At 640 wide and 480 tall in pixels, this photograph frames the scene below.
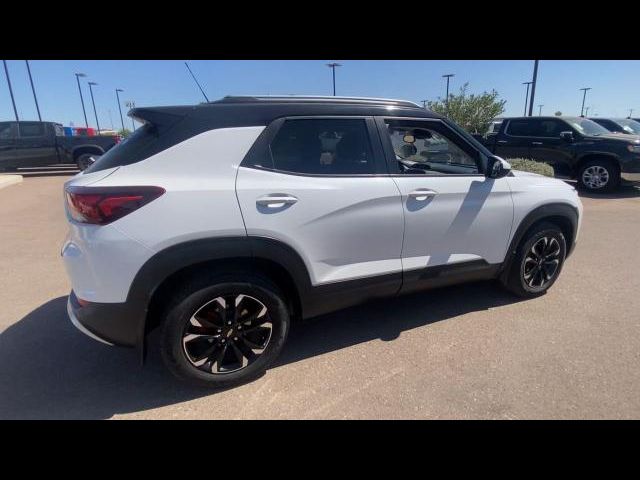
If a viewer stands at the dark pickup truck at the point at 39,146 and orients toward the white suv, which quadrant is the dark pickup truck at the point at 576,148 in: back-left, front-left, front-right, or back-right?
front-left

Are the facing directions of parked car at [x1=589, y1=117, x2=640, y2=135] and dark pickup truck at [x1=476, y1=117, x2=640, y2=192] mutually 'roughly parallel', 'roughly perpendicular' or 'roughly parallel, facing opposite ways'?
roughly parallel

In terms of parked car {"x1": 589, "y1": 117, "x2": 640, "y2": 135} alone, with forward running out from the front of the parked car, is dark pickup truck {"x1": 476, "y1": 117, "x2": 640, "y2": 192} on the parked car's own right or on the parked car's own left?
on the parked car's own right

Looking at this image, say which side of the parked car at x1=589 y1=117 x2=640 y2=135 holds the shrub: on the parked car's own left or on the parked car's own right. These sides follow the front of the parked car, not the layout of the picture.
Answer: on the parked car's own right

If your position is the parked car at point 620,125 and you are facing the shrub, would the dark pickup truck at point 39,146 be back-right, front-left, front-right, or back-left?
front-right

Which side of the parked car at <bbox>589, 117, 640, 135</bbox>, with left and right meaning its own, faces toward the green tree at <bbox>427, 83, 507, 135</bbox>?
back

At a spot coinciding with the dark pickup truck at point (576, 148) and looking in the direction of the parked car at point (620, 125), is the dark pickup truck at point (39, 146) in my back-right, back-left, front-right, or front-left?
back-left

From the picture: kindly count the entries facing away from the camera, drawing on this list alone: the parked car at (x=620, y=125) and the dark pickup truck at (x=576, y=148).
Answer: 0

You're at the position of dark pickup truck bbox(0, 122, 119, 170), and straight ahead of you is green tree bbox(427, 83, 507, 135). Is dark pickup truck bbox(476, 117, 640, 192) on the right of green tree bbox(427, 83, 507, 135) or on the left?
right

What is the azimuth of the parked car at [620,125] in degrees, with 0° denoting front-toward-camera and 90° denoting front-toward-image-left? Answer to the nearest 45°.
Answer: approximately 315°

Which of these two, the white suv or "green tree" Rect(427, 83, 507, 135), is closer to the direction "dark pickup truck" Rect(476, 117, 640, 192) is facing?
the white suv

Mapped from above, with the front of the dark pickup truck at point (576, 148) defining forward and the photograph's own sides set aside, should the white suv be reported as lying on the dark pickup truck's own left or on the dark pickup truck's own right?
on the dark pickup truck's own right
